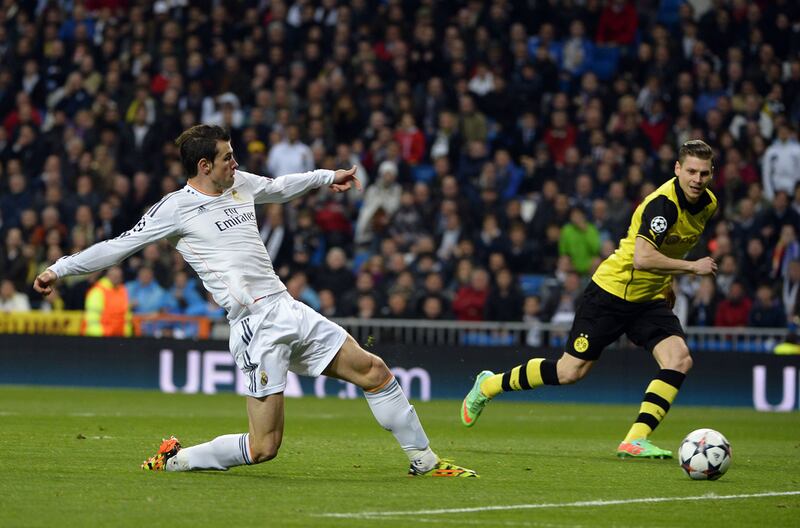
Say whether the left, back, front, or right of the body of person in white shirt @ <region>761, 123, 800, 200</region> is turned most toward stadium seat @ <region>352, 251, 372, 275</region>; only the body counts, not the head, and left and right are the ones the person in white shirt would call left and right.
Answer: right

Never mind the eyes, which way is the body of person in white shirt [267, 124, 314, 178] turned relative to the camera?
toward the camera

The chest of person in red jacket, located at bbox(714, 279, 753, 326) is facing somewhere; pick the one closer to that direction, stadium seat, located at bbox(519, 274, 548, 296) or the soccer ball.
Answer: the soccer ball

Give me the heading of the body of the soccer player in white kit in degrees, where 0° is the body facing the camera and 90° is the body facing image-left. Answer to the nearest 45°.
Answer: approximately 315°

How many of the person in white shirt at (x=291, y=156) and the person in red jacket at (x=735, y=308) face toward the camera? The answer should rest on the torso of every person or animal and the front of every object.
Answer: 2

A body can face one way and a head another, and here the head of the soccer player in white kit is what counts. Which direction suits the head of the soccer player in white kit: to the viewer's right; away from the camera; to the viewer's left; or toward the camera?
to the viewer's right

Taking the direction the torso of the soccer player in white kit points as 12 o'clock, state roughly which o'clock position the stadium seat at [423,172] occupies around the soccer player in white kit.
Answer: The stadium seat is roughly at 8 o'clock from the soccer player in white kit.

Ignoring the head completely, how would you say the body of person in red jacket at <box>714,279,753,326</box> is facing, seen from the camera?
toward the camera
